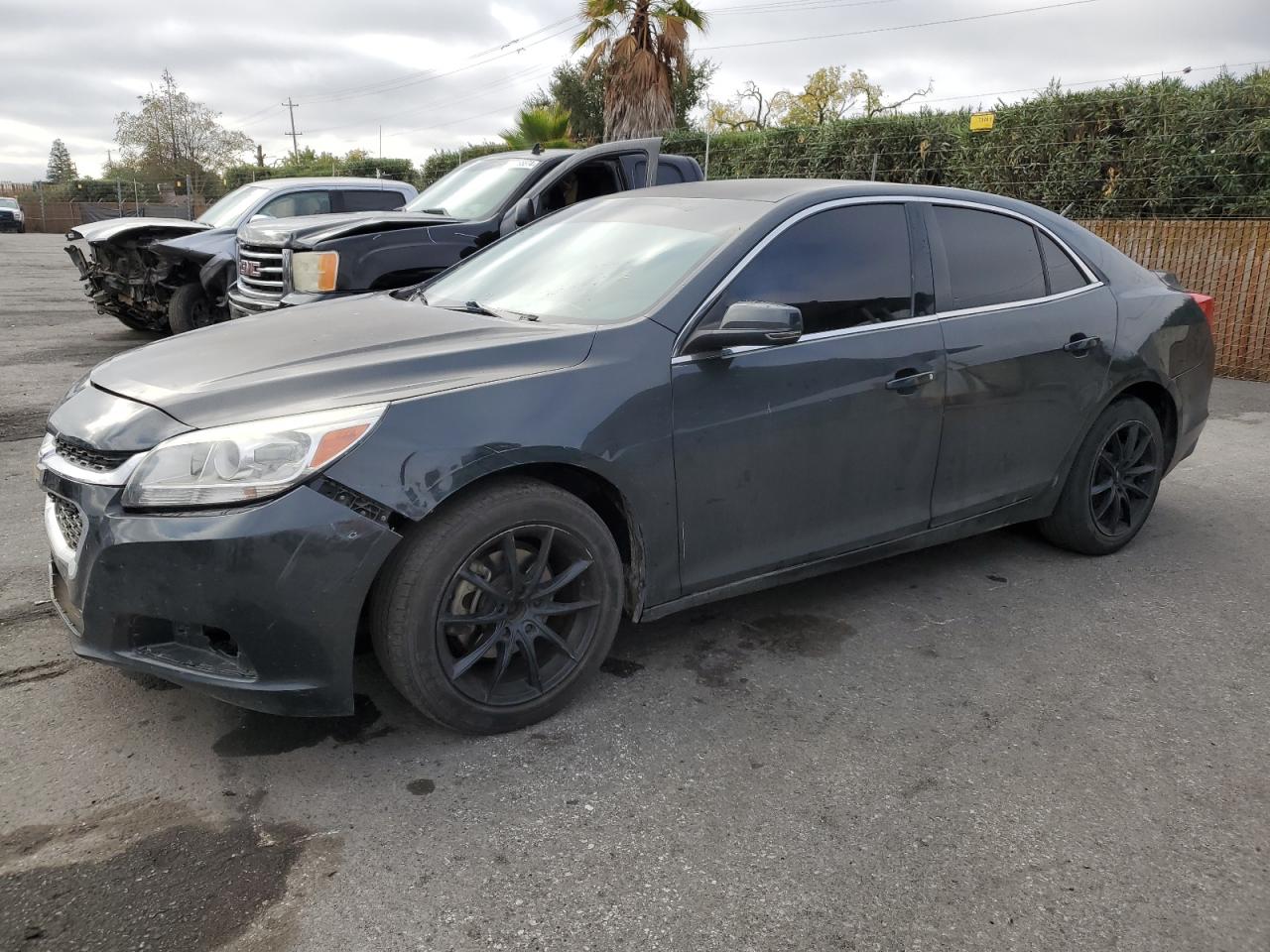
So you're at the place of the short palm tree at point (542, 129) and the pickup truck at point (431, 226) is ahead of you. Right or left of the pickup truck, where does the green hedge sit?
left

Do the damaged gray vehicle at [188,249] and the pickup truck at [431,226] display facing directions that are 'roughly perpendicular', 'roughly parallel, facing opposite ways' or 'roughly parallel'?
roughly parallel

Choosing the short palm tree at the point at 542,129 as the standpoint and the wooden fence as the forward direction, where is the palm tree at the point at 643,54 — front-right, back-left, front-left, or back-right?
front-left

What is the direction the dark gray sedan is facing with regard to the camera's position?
facing the viewer and to the left of the viewer

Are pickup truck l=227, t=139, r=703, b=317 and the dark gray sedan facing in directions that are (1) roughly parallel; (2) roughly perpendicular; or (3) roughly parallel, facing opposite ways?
roughly parallel

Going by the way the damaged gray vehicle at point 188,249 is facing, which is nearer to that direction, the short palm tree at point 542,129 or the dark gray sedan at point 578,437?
the dark gray sedan

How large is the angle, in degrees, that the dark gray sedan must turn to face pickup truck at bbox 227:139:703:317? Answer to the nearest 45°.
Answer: approximately 135° to its right

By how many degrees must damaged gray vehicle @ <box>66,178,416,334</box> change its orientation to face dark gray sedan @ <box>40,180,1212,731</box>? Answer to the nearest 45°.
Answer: approximately 45° to its left

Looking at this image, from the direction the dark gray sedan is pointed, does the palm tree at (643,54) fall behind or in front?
behind

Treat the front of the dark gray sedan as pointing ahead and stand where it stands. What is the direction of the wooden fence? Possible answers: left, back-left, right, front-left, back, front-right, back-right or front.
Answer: back

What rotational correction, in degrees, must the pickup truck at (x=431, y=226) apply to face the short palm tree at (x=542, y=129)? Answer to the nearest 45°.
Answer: approximately 135° to its right

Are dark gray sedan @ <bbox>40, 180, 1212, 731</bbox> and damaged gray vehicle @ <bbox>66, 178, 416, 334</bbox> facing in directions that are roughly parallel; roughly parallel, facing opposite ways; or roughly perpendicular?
roughly parallel

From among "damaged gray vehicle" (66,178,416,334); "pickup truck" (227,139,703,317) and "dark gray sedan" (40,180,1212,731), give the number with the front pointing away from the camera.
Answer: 0

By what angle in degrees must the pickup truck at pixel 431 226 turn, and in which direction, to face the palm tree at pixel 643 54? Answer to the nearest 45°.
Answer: approximately 135° to its right

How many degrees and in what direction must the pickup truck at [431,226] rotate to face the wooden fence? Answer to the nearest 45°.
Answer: approximately 135° to its left

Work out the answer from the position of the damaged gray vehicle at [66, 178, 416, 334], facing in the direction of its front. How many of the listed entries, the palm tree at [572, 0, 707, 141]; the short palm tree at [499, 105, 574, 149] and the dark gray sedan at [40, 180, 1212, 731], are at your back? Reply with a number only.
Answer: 2

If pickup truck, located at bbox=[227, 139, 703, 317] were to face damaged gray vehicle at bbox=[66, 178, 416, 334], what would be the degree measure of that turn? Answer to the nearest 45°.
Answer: approximately 90° to its right
